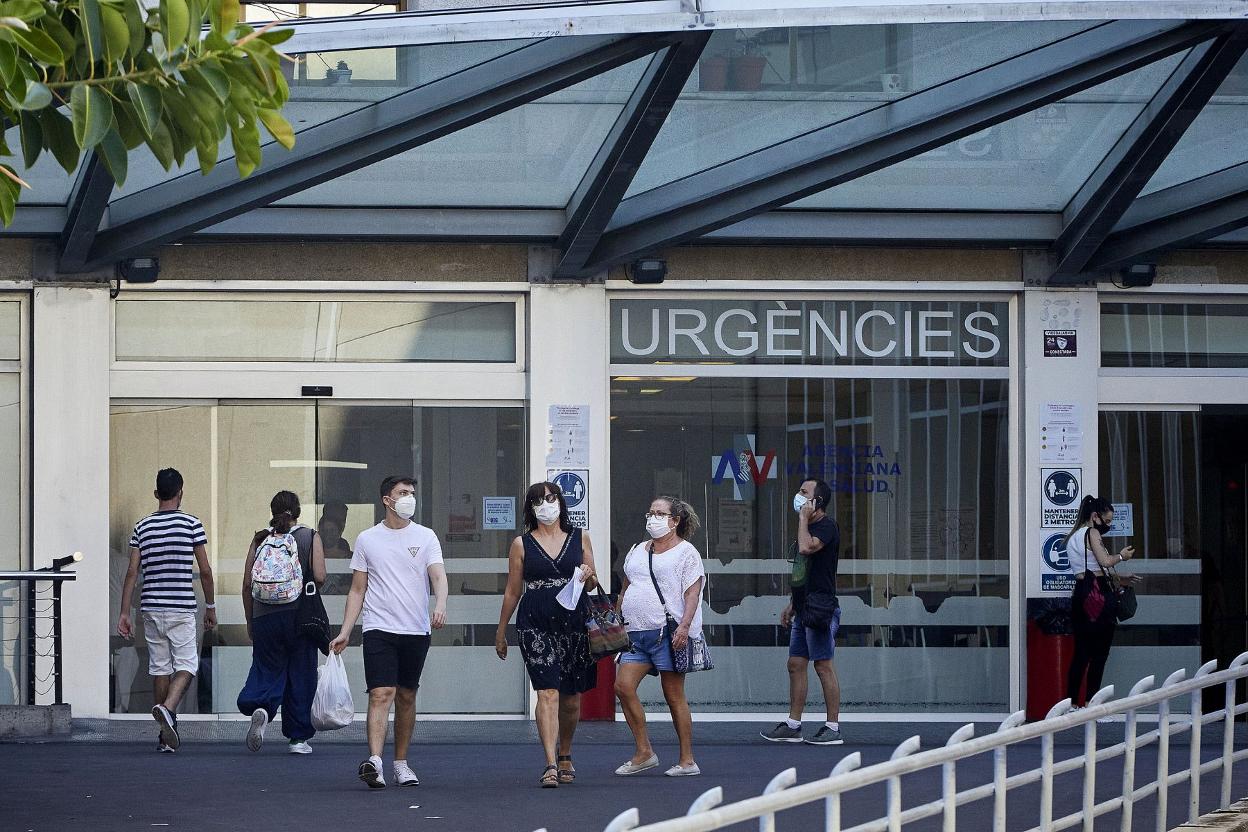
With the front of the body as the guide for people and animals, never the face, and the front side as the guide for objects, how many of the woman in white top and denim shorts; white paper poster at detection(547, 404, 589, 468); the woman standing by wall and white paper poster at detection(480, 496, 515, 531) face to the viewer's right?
1

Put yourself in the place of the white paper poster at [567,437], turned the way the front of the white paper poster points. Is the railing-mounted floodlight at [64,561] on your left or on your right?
on your right

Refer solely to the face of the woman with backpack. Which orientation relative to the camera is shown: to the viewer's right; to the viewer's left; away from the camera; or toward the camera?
away from the camera

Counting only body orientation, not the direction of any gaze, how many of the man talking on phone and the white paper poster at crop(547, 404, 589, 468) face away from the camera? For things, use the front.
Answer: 0

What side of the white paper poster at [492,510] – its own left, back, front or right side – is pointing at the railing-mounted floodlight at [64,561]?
right

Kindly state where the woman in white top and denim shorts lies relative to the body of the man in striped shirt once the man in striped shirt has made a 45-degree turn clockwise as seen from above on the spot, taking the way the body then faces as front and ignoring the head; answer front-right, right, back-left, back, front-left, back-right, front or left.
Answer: right

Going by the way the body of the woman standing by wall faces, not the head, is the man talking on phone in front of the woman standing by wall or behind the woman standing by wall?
behind

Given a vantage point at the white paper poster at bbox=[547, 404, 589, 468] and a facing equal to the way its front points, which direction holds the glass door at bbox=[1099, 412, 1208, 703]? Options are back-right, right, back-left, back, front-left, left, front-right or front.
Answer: left

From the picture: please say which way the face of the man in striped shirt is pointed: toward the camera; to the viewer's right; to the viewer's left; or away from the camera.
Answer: away from the camera

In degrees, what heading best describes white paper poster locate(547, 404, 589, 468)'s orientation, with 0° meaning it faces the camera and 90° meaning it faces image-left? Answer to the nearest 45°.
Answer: approximately 0°

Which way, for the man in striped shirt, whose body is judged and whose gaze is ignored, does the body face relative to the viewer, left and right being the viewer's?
facing away from the viewer

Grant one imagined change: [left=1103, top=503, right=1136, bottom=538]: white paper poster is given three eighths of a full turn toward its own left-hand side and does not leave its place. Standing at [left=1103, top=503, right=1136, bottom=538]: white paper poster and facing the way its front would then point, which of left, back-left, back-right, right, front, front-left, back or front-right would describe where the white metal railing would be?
back-right

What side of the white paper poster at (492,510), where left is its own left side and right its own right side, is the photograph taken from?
front

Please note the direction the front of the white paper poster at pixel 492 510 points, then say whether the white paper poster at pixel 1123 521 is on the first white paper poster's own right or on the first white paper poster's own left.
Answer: on the first white paper poster's own left
